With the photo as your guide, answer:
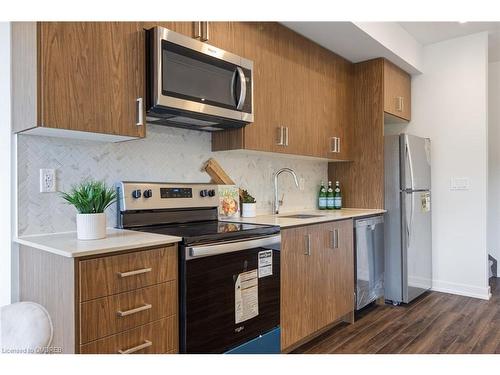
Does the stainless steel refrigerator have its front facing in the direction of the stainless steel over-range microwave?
no

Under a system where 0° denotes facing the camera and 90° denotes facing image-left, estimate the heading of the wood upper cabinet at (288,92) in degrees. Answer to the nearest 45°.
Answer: approximately 315°

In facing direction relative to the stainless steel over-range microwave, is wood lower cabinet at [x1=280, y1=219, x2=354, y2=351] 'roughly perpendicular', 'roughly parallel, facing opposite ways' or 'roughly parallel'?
roughly parallel

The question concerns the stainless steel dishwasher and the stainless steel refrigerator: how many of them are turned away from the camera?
0

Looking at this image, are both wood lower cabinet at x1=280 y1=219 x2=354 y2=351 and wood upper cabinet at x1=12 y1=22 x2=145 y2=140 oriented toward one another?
no

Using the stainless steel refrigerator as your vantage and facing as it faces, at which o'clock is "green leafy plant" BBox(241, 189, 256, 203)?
The green leafy plant is roughly at 3 o'clock from the stainless steel refrigerator.

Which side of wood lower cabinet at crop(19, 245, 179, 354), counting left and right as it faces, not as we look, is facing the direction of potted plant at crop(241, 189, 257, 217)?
left

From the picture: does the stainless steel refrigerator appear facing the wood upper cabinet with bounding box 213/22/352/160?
no

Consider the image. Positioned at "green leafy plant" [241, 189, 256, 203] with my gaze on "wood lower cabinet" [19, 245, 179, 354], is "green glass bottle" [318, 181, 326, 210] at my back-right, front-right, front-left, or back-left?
back-left

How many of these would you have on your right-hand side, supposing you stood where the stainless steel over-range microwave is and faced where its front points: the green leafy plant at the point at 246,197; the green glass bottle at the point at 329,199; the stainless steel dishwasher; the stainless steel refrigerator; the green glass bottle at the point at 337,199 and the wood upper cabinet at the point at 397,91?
0

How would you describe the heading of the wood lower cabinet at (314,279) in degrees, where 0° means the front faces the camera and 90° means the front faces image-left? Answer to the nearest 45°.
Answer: approximately 315°

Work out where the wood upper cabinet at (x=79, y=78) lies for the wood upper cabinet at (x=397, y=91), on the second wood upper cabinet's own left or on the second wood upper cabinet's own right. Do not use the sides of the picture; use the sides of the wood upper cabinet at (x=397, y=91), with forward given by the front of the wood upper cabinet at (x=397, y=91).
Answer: on the second wood upper cabinet's own right

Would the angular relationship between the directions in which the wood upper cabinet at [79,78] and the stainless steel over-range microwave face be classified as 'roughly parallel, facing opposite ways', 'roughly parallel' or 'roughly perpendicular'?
roughly parallel

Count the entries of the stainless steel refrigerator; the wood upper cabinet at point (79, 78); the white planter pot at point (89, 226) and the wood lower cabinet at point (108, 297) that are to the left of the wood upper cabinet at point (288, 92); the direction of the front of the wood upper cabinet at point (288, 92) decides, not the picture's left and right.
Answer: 1

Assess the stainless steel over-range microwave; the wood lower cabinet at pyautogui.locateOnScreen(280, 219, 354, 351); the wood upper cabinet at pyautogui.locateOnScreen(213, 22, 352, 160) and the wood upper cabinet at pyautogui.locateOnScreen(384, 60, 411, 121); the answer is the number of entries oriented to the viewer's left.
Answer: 0

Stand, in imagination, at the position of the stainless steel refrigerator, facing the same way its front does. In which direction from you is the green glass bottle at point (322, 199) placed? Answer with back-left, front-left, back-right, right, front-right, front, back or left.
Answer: back-right

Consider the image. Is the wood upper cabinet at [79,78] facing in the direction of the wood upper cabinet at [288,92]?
no

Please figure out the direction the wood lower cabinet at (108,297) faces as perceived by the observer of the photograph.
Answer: facing the viewer and to the right of the viewer

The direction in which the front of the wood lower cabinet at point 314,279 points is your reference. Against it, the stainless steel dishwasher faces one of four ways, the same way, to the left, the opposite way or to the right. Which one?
the same way

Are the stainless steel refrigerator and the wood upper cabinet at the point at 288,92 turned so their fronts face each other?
no

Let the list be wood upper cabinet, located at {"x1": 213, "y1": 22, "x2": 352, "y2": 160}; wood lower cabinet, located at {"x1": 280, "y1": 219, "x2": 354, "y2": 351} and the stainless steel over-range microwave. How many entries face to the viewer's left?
0

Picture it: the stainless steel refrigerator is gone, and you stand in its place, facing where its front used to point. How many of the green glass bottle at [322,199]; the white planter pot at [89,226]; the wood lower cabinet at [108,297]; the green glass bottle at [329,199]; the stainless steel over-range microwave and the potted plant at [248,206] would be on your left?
0
